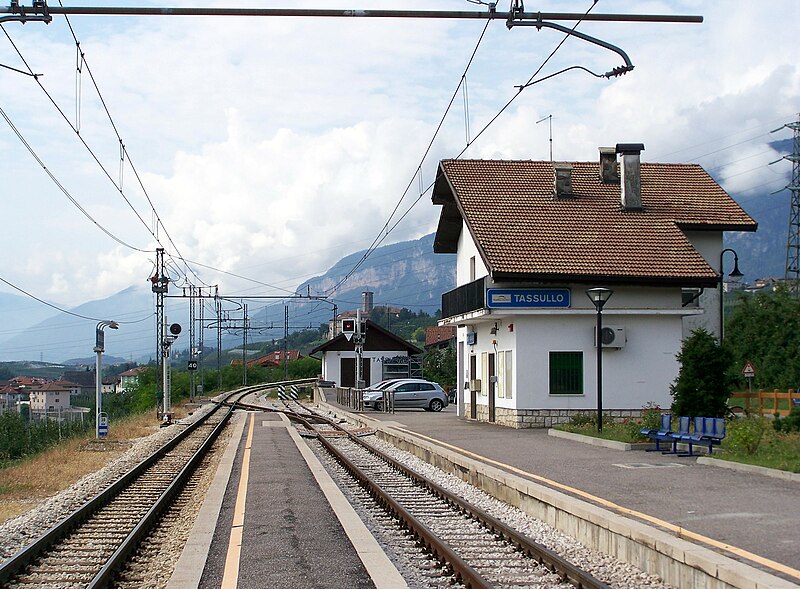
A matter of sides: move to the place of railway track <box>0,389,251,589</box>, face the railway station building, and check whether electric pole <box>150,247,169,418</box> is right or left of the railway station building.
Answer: left

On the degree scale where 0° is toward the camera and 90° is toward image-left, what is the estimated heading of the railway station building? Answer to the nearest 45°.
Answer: approximately 90°

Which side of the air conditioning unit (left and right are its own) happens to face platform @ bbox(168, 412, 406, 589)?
front

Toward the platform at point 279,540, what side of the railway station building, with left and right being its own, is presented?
left

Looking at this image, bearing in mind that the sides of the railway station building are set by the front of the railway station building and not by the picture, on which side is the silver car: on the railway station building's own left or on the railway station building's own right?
on the railway station building's own right

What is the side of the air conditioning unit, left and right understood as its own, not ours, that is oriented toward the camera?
front

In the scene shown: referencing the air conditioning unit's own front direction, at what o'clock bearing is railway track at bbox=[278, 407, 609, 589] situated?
The railway track is roughly at 12 o'clock from the air conditioning unit.

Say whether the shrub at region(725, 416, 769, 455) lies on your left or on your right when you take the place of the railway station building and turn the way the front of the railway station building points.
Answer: on your left

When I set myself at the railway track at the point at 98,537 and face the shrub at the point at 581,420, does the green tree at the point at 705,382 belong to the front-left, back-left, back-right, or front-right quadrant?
front-right
